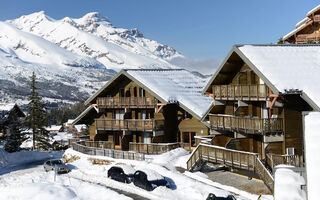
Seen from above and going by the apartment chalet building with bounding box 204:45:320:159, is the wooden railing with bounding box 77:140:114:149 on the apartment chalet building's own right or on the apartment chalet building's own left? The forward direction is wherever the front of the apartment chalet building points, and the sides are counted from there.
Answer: on the apartment chalet building's own right

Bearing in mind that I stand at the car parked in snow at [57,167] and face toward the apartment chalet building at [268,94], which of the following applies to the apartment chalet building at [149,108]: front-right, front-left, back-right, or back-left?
front-left

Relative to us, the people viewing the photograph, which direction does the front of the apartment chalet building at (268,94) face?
facing the viewer and to the left of the viewer

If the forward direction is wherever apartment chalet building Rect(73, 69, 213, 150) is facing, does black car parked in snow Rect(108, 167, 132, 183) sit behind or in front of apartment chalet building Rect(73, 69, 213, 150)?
in front

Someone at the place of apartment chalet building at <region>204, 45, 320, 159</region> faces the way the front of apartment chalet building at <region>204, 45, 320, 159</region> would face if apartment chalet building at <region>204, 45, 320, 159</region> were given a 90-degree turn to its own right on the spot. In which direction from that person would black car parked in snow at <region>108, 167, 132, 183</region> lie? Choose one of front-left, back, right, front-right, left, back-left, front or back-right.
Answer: front-left

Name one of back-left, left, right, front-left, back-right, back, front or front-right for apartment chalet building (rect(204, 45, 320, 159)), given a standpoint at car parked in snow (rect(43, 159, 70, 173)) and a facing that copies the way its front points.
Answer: front
